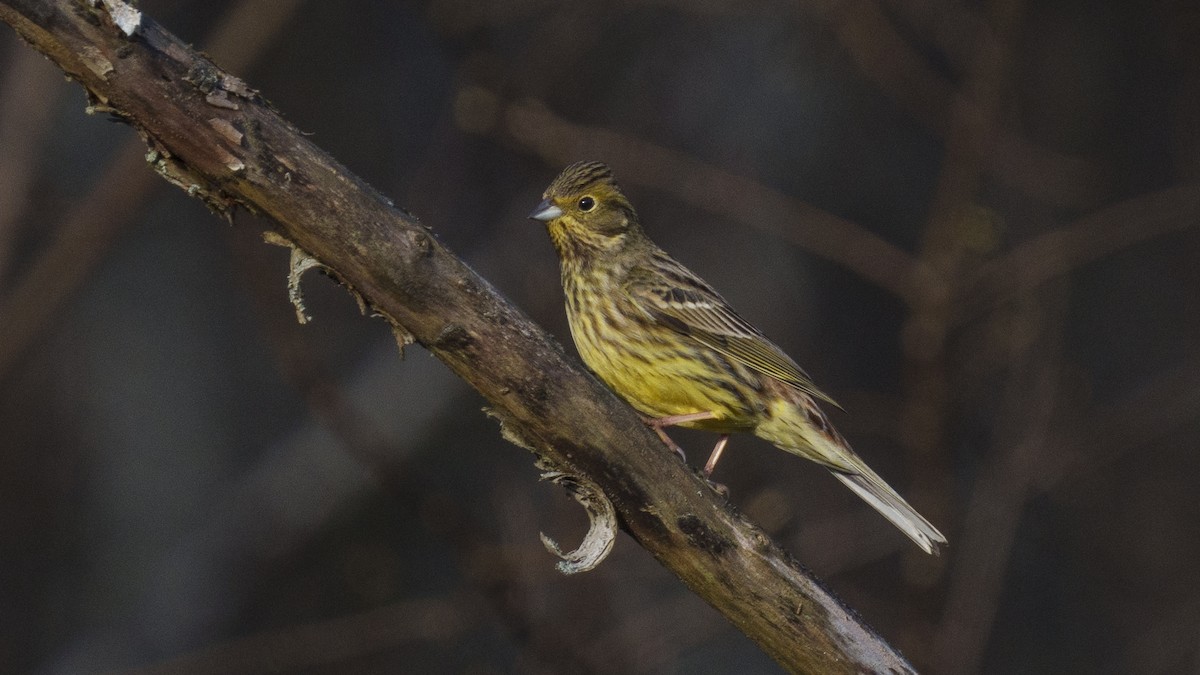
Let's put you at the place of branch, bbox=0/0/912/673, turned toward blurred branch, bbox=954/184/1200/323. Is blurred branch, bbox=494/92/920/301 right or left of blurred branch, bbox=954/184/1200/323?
left

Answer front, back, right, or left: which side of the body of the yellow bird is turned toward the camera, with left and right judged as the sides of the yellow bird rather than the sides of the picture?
left

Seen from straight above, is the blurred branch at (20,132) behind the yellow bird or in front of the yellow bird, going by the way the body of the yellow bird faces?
in front

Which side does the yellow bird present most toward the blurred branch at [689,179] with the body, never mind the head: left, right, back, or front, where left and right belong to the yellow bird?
right

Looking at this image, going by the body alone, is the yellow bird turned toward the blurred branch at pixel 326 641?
no
